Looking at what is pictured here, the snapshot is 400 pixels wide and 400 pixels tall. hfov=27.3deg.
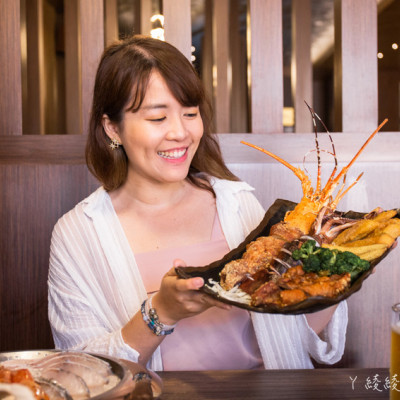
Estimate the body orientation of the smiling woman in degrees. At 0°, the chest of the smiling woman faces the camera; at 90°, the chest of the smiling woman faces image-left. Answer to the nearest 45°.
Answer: approximately 315°

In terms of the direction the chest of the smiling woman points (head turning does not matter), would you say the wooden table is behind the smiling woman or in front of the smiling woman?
in front

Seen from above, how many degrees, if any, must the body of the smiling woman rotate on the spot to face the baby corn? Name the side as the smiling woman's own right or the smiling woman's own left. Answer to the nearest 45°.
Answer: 0° — they already face it

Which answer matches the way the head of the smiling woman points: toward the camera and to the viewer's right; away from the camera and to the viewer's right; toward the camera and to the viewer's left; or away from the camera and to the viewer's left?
toward the camera and to the viewer's right

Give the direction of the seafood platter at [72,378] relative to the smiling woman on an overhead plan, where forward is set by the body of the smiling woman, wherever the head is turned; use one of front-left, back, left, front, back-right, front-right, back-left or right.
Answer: front-right
